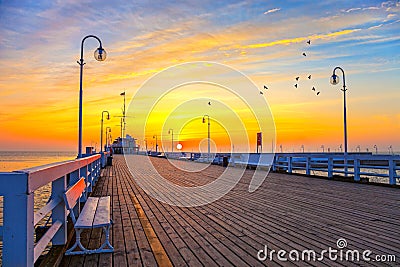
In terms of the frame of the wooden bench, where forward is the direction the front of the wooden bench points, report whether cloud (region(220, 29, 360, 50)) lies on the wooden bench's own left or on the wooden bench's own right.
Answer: on the wooden bench's own left

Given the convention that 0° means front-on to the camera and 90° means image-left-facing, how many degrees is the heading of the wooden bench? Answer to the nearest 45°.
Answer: approximately 270°
